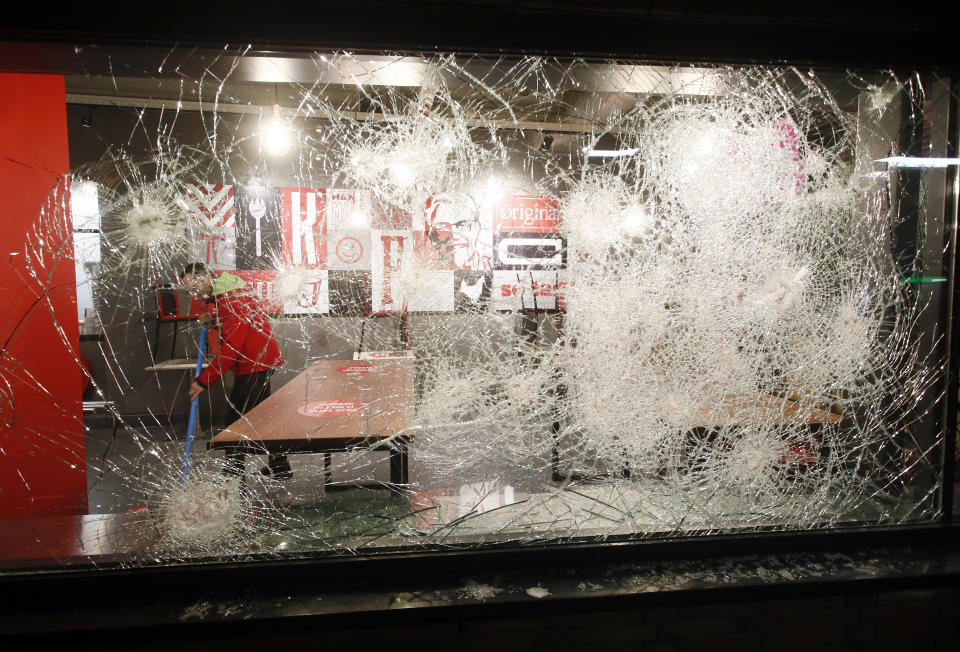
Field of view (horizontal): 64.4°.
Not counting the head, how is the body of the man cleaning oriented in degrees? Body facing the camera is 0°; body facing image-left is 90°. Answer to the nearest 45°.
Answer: approximately 90°
